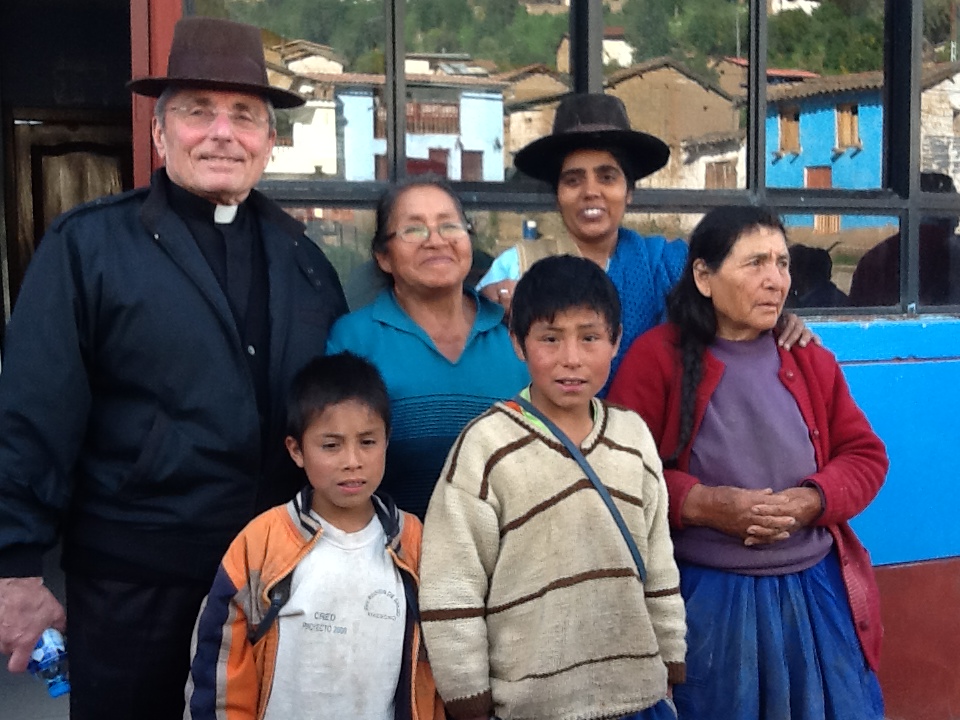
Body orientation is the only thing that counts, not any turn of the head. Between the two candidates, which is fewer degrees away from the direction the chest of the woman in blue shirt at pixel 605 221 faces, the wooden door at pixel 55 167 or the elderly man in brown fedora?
the elderly man in brown fedora

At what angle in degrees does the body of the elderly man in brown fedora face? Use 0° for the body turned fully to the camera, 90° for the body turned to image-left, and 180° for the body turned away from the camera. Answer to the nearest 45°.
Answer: approximately 315°

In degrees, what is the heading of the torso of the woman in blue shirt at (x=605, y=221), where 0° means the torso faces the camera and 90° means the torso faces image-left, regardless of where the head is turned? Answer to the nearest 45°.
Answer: approximately 0°

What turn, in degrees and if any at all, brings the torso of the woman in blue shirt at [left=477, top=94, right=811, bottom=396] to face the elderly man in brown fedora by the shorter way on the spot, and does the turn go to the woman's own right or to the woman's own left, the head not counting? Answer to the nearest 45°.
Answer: approximately 45° to the woman's own right
